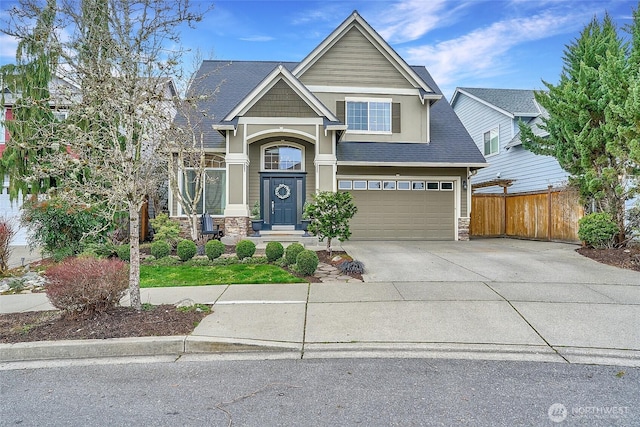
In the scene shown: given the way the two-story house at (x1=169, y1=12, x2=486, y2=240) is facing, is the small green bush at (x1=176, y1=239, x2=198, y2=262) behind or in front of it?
in front

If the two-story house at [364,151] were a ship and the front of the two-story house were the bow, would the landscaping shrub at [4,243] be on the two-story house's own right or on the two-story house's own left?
on the two-story house's own right

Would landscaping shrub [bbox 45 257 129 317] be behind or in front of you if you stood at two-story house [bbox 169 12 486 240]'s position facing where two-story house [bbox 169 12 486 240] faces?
in front

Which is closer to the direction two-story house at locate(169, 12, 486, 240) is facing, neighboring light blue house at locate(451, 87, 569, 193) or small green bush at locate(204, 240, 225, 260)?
the small green bush

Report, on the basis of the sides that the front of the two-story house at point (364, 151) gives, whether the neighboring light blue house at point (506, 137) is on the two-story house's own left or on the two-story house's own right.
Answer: on the two-story house's own left

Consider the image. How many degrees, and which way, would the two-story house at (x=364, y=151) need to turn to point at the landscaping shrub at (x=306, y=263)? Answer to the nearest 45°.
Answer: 0° — it already faces it

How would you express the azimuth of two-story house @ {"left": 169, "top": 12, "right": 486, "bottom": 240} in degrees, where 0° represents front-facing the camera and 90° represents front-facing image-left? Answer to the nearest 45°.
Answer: approximately 0°

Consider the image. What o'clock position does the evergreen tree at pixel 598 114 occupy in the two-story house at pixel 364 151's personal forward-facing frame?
The evergreen tree is roughly at 10 o'clock from the two-story house.

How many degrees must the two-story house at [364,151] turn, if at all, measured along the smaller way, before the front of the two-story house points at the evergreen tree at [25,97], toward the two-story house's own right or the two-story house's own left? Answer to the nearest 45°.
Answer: approximately 90° to the two-story house's own right

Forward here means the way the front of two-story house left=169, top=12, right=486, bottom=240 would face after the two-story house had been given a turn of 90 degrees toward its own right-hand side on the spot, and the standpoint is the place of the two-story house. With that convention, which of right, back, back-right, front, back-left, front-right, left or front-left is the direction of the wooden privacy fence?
back

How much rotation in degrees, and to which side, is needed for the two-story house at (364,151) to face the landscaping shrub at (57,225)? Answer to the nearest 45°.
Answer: approximately 45° to its right

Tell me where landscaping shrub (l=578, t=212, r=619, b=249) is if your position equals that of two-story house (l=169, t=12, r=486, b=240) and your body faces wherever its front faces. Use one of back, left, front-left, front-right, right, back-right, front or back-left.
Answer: front-left

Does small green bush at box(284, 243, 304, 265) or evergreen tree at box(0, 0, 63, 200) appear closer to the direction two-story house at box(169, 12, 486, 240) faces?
the small green bush

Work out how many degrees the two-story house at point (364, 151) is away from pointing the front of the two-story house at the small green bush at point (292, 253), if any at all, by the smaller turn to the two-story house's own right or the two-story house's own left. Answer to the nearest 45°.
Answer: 0° — it already faces it

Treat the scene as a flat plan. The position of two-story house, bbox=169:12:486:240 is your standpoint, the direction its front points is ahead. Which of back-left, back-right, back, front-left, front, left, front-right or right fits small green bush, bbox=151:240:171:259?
front-right

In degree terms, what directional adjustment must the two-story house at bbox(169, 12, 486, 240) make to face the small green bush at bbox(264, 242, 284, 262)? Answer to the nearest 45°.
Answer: approximately 45° to its right
